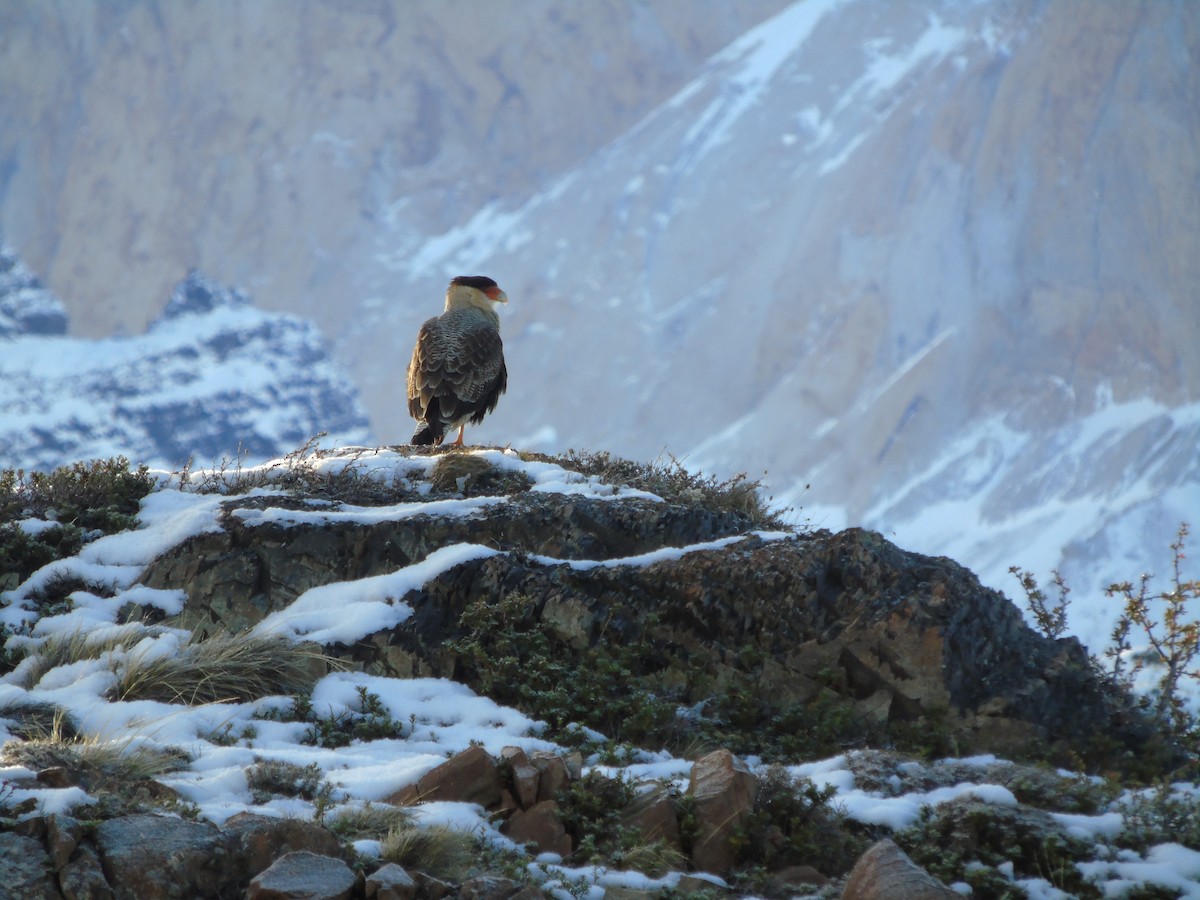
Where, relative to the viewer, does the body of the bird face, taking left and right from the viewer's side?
facing away from the viewer and to the right of the viewer

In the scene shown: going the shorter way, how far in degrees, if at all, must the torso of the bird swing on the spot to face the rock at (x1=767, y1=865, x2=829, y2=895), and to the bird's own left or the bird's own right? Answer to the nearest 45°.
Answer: approximately 135° to the bird's own right

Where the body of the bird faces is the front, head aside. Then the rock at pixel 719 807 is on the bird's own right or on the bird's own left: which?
on the bird's own right
